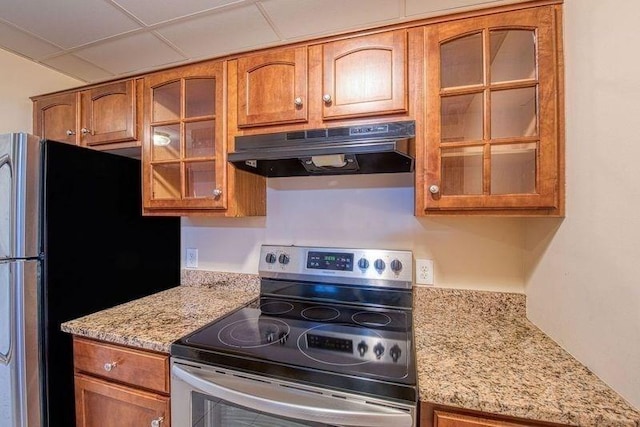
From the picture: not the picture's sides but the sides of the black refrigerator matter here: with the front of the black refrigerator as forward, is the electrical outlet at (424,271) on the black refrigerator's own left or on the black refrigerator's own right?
on the black refrigerator's own left

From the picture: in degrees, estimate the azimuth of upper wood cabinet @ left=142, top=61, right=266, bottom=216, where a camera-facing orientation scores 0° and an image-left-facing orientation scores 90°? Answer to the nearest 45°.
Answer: approximately 45°

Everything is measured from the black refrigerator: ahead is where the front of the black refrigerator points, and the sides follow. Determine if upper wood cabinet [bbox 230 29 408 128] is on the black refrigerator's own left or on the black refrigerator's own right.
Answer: on the black refrigerator's own left

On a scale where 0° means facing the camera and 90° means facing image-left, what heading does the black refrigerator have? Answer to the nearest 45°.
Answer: approximately 45°

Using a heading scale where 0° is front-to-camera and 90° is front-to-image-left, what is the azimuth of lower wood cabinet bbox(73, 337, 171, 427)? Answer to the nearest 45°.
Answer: approximately 45°
